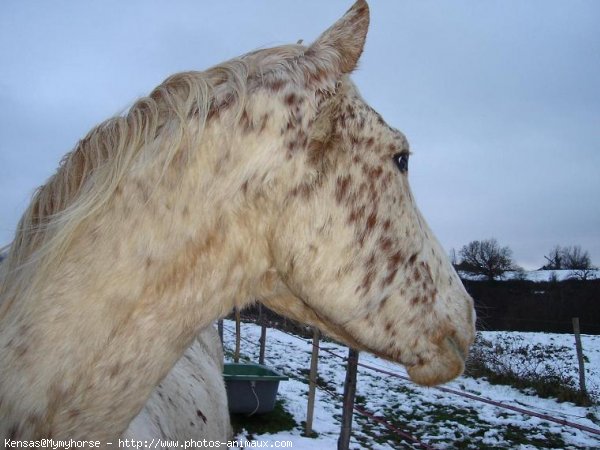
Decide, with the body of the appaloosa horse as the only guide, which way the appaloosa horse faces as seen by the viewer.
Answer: to the viewer's right

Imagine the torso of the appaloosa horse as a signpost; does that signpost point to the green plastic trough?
no
